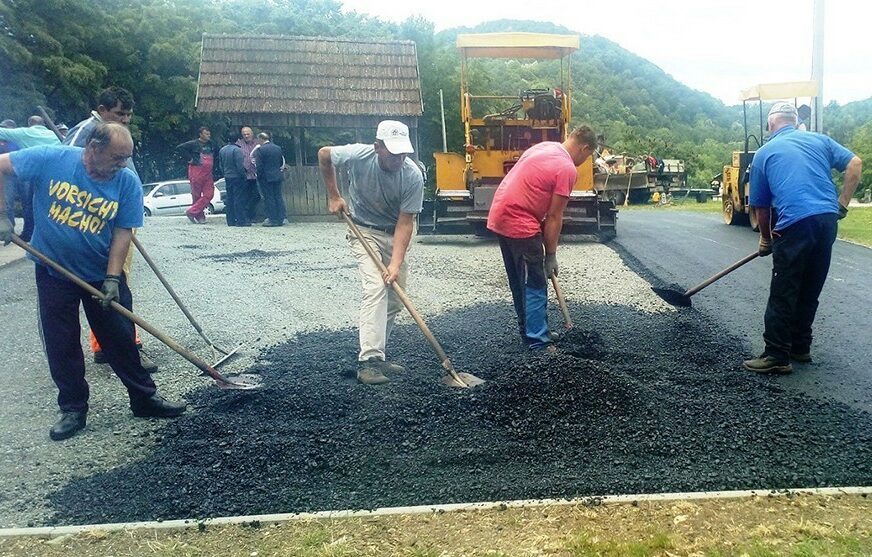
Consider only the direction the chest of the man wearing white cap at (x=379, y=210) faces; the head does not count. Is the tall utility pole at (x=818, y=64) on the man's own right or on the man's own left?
on the man's own left

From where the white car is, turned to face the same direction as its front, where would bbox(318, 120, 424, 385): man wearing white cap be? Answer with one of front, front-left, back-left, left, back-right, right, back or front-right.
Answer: left

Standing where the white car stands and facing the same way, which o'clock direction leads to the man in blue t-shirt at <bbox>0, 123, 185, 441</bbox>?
The man in blue t-shirt is roughly at 9 o'clock from the white car.

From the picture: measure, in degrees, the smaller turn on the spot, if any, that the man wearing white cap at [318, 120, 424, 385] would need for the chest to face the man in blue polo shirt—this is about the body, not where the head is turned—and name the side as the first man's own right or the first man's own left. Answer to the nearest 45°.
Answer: approximately 45° to the first man's own left

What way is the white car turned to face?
to the viewer's left

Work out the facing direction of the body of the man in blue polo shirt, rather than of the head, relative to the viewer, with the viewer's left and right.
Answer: facing away from the viewer and to the left of the viewer

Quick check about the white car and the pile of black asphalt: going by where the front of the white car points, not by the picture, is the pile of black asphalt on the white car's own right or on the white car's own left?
on the white car's own left

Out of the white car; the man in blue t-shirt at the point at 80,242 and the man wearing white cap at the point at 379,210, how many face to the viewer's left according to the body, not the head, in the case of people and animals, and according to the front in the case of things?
1

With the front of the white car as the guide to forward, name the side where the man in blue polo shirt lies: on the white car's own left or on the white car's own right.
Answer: on the white car's own left

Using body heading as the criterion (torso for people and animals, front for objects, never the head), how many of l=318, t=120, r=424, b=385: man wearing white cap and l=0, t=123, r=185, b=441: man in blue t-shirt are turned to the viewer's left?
0

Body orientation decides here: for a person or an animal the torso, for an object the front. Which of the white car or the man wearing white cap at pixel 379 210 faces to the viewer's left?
the white car

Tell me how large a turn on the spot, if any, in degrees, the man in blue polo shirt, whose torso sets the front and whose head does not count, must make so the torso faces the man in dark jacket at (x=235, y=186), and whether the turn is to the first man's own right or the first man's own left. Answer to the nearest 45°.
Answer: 0° — they already face them

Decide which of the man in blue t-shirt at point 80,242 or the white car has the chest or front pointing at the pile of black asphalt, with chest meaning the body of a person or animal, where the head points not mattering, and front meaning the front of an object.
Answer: the man in blue t-shirt

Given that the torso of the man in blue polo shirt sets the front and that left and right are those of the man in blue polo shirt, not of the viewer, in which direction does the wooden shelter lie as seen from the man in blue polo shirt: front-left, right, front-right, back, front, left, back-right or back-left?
front

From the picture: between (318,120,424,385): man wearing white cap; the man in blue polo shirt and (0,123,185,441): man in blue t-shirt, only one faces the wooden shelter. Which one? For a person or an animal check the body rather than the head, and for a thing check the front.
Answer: the man in blue polo shirt

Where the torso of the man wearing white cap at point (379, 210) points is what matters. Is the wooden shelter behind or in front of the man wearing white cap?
behind

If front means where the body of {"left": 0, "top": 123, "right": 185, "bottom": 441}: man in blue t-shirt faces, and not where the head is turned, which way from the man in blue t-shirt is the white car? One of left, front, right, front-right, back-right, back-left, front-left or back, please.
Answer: back-left
